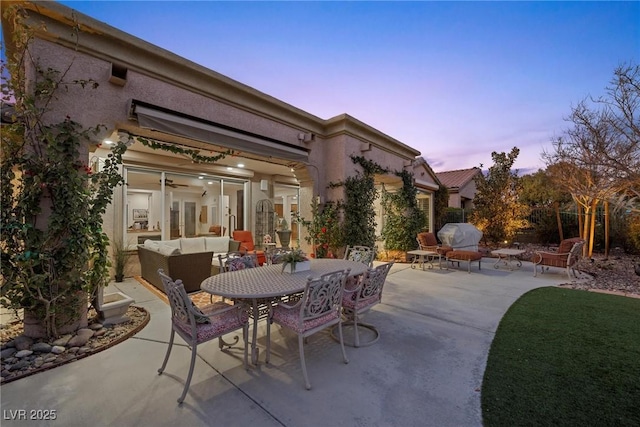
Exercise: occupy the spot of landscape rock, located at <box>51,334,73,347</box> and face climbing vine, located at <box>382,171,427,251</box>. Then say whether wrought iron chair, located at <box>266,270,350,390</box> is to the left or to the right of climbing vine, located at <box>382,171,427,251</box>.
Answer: right

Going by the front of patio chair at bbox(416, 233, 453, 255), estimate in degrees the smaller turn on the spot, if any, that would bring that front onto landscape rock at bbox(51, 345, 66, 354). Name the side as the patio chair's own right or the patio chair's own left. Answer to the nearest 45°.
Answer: approximately 90° to the patio chair's own right

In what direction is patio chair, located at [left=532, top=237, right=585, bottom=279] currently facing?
to the viewer's left

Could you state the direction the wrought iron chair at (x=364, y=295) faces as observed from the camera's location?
facing away from the viewer and to the left of the viewer

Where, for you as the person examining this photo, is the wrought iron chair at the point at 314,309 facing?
facing away from the viewer and to the left of the viewer

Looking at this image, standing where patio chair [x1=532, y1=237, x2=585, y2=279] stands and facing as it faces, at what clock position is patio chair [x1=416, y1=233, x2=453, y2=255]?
patio chair [x1=416, y1=233, x2=453, y2=255] is roughly at 12 o'clock from patio chair [x1=532, y1=237, x2=585, y2=279].

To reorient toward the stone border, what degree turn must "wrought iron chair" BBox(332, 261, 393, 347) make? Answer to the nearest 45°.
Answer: approximately 45° to its left

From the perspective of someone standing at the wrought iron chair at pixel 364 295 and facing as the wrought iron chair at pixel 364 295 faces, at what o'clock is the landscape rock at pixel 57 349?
The landscape rock is roughly at 10 o'clock from the wrought iron chair.

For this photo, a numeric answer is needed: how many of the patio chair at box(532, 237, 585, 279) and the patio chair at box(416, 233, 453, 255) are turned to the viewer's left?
1

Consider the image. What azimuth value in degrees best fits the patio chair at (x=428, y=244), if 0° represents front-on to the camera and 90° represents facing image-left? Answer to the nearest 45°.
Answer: approximately 315°

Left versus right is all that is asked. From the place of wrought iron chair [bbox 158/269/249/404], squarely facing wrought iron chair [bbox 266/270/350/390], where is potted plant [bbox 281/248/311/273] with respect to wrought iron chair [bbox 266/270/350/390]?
left
